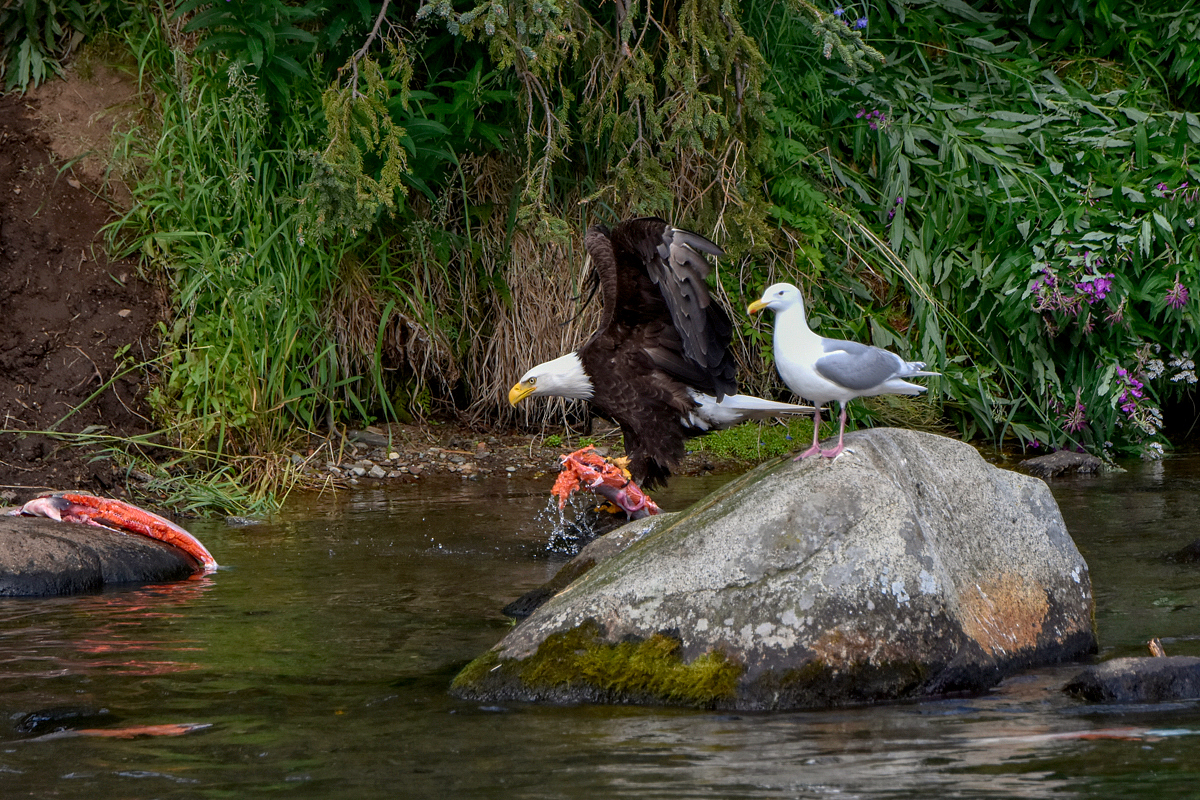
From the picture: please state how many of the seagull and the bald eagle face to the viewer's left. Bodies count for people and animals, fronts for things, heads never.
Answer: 2

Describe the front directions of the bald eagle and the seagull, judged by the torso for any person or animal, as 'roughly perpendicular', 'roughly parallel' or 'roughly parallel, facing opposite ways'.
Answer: roughly parallel

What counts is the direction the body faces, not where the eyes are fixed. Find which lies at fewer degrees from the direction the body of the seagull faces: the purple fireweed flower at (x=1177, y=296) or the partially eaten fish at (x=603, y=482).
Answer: the partially eaten fish

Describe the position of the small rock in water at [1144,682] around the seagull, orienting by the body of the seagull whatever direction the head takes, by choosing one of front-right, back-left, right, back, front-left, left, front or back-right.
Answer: back-left

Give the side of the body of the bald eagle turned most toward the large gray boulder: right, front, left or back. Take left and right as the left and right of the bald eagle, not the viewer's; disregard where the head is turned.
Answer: left

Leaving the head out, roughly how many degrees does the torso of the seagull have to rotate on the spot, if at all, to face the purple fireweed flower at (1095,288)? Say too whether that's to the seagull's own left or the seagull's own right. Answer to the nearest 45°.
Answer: approximately 90° to the seagull's own right

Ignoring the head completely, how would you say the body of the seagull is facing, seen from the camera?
to the viewer's left

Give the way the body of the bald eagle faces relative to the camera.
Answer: to the viewer's left

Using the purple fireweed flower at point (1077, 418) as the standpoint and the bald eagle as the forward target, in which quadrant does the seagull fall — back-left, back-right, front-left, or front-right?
front-left

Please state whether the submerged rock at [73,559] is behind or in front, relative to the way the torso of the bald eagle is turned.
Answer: in front
